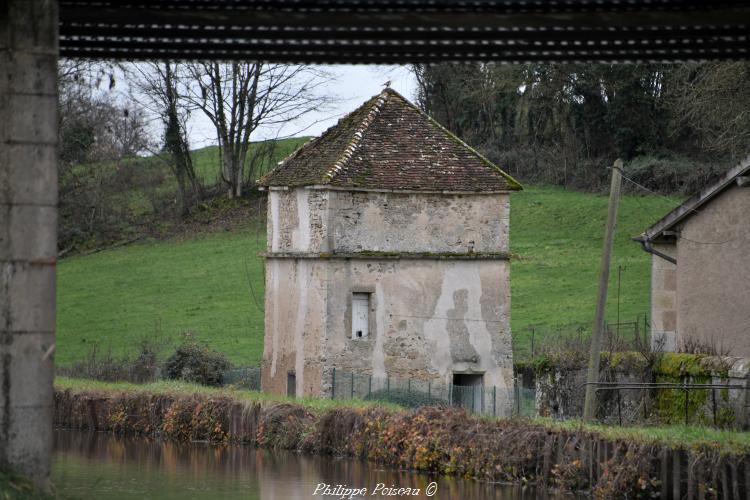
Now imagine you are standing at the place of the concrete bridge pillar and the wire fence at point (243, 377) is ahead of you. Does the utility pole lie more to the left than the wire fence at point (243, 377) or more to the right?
right

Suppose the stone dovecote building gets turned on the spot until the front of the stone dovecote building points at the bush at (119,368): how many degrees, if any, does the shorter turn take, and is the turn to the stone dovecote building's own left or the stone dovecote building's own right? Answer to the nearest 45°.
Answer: approximately 135° to the stone dovecote building's own right

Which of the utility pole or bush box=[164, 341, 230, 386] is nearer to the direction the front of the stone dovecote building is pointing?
the utility pole

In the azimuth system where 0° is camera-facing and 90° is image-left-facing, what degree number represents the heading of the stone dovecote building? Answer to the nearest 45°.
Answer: approximately 0°

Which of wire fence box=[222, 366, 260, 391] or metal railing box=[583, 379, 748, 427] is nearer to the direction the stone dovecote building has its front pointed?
the metal railing

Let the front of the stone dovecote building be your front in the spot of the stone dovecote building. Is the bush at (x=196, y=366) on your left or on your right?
on your right

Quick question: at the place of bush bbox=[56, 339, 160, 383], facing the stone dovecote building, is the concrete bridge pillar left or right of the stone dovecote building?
right

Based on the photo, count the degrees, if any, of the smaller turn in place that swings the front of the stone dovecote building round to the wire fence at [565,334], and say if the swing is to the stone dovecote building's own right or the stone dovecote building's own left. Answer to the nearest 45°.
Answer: approximately 135° to the stone dovecote building's own left
